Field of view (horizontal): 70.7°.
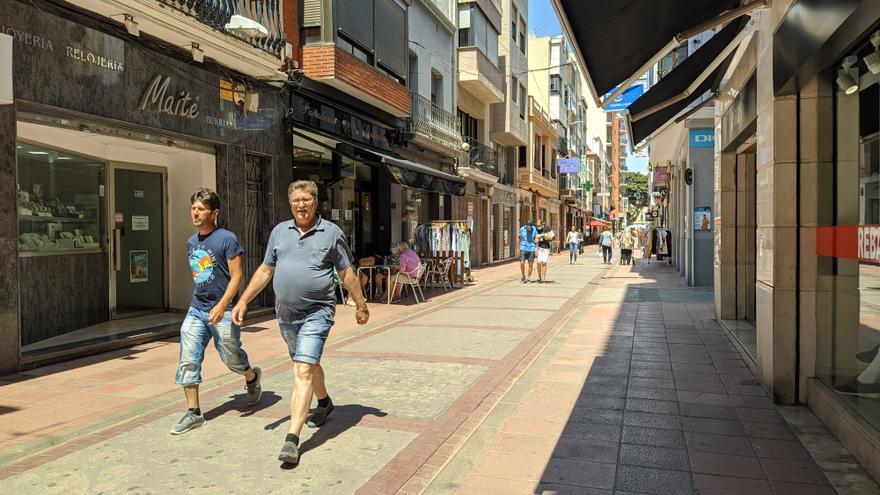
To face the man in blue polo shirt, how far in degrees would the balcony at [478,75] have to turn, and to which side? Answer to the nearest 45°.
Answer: approximately 90° to its right

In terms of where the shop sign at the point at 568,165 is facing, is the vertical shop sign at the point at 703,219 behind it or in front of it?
in front

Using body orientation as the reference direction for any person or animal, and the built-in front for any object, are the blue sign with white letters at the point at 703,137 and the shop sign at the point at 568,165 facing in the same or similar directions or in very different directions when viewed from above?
same or similar directions

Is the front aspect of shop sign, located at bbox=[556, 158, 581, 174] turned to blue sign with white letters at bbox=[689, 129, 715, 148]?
yes

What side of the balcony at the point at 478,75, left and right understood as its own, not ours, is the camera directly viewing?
right

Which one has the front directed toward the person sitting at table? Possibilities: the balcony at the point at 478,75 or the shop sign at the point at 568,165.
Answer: the shop sign

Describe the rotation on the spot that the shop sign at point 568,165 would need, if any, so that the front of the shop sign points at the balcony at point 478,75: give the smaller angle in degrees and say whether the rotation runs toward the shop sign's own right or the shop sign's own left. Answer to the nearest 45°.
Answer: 0° — it already faces it

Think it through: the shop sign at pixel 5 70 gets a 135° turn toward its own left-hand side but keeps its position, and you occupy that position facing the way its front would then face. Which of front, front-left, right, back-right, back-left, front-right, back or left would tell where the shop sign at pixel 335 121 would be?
front-right

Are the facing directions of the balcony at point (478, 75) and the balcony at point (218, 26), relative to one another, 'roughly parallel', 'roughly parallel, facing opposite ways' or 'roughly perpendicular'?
roughly parallel

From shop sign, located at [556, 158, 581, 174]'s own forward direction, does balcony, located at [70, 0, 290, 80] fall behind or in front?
in front

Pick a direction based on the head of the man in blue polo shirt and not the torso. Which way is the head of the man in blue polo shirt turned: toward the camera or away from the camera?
toward the camera

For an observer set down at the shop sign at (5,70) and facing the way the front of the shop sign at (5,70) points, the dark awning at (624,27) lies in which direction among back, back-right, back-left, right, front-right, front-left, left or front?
front

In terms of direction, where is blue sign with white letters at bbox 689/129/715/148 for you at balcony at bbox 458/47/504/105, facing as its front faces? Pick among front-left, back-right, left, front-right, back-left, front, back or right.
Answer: front-right

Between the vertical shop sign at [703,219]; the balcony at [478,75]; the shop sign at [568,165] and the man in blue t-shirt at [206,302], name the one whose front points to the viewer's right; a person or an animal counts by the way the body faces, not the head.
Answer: the balcony

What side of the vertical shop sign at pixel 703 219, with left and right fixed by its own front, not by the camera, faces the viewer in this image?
front

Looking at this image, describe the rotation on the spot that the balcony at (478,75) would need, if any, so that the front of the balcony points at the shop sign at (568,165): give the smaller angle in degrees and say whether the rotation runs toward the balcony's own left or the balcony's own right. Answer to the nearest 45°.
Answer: approximately 90° to the balcony's own left

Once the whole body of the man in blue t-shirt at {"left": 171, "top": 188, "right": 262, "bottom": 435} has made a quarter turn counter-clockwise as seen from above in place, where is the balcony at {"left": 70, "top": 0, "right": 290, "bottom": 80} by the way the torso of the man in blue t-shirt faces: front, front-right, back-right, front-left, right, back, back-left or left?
back-left

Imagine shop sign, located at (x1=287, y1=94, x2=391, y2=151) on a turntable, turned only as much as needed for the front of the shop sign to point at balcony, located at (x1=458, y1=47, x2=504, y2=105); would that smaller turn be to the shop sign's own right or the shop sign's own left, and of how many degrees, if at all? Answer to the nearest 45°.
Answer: approximately 90° to the shop sign's own left

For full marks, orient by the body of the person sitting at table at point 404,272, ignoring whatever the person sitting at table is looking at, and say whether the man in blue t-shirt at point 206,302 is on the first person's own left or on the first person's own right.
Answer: on the first person's own left

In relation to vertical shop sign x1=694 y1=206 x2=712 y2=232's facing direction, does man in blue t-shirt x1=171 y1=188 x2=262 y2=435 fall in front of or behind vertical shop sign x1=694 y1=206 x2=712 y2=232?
in front

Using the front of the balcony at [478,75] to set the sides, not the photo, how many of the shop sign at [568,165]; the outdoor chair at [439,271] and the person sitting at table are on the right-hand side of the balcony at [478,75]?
2

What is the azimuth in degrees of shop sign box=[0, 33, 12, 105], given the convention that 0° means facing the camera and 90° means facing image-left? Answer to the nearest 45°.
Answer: approximately 315°
